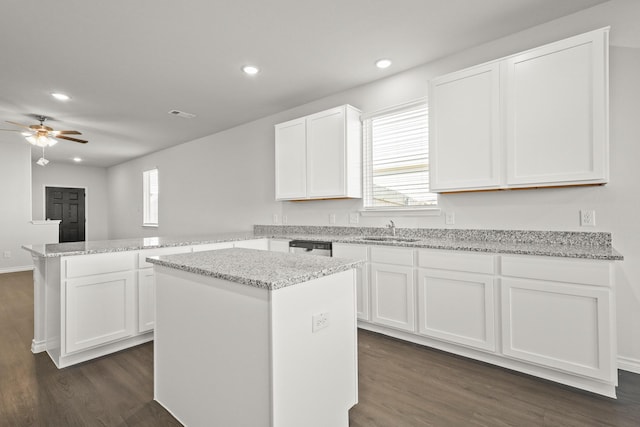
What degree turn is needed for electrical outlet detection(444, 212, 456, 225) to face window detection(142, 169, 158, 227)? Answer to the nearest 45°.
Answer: approximately 90° to its right

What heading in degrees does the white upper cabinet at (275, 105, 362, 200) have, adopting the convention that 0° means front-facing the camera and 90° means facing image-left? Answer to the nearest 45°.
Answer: approximately 45°

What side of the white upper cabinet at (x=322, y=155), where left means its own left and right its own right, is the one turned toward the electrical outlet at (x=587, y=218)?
left

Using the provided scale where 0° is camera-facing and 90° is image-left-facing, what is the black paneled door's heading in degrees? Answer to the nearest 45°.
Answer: approximately 0°

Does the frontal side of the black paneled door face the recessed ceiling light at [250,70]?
yes
